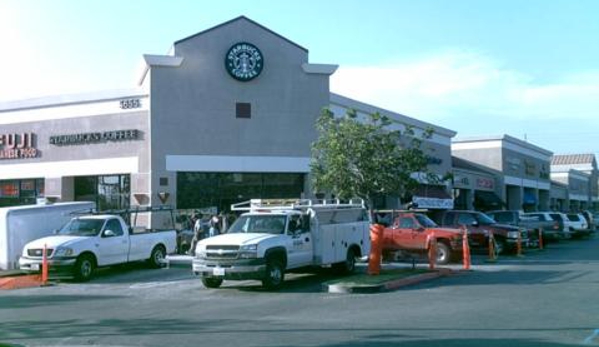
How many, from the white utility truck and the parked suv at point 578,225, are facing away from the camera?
0

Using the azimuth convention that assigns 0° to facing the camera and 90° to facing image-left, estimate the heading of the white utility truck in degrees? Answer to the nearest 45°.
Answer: approximately 45°

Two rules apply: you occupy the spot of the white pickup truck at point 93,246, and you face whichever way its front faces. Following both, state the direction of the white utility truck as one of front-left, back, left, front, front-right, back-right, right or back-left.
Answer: left

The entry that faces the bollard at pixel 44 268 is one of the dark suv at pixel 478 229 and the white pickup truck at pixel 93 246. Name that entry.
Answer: the white pickup truck

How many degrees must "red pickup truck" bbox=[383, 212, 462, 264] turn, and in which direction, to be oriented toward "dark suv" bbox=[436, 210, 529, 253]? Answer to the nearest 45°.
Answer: approximately 90° to its left

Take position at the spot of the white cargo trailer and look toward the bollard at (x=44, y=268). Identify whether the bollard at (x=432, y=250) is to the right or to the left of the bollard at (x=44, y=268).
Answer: left

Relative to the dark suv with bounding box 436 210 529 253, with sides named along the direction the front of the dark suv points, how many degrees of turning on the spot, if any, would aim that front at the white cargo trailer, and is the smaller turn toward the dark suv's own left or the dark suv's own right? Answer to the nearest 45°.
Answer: approximately 90° to the dark suv's own right

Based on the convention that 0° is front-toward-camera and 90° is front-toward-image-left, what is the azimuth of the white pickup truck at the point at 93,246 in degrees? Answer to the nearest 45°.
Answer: approximately 45°

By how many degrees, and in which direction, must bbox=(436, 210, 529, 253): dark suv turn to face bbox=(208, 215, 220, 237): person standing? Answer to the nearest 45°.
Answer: approximately 135° to its right

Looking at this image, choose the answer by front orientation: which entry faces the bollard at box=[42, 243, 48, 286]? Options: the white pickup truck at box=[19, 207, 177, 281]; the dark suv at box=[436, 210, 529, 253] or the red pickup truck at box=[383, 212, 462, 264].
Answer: the white pickup truck

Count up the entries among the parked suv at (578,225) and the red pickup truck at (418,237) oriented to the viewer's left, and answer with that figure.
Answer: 0

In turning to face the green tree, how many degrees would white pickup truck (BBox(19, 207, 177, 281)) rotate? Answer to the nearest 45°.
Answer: approximately 135° to its left
